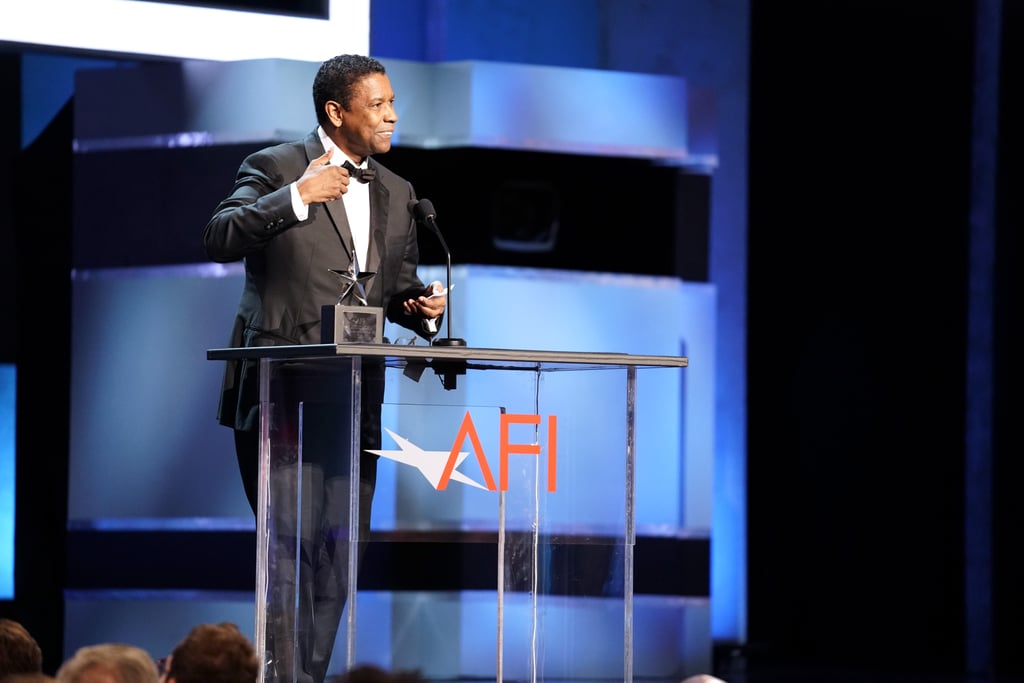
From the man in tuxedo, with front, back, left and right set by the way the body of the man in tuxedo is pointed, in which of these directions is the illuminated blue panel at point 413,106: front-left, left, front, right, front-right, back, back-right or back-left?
back-left

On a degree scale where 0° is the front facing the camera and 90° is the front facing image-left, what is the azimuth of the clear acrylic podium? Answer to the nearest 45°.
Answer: approximately 315°

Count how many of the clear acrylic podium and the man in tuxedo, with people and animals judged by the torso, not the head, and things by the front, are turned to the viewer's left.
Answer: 0

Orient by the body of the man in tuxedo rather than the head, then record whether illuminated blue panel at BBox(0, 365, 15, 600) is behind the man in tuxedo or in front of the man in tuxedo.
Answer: behind

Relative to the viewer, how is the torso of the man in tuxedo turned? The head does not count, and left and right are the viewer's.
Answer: facing the viewer and to the right of the viewer
